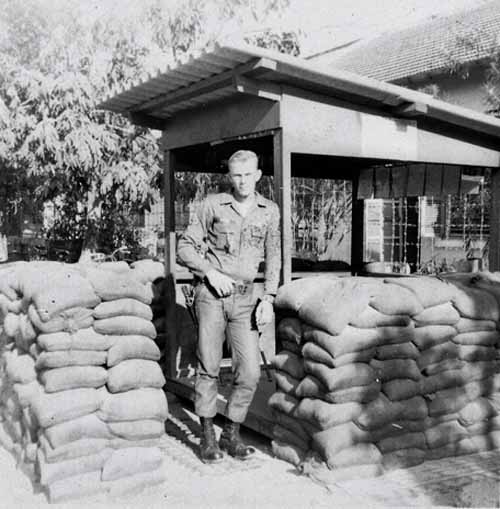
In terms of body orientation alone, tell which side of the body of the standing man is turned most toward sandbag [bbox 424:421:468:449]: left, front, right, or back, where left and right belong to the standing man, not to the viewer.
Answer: left

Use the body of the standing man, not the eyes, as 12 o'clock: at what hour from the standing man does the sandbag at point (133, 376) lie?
The sandbag is roughly at 2 o'clock from the standing man.

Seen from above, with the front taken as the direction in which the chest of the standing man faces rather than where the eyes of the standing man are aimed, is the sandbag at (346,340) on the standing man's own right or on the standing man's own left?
on the standing man's own left

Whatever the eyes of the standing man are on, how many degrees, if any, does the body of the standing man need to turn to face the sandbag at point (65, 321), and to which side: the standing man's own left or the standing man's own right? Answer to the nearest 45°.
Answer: approximately 90° to the standing man's own right

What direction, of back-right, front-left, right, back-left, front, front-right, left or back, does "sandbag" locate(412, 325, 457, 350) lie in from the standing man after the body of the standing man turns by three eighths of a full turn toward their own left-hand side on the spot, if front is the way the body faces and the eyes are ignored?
front-right

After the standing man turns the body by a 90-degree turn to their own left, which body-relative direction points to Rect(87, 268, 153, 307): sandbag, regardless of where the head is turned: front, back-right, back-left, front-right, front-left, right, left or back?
back

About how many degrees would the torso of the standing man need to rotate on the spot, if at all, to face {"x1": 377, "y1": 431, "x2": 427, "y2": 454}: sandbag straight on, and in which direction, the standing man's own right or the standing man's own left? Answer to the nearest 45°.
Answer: approximately 90° to the standing man's own left

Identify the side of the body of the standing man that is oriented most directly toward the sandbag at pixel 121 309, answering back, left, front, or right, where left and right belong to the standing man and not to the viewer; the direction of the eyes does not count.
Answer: right

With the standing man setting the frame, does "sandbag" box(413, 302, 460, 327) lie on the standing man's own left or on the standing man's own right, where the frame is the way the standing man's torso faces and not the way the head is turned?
on the standing man's own left

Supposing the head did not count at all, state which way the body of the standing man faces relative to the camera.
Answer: toward the camera

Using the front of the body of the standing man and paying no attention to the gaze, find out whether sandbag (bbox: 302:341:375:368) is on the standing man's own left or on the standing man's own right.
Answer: on the standing man's own left
